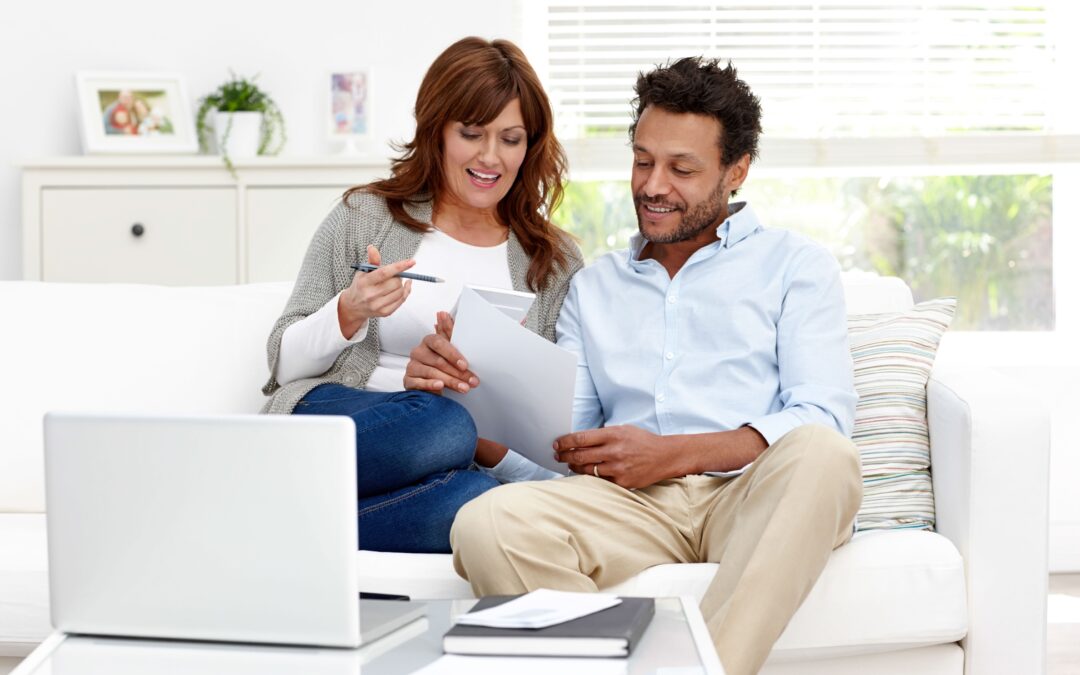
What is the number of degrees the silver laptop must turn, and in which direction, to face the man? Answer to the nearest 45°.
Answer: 0° — it already faces them

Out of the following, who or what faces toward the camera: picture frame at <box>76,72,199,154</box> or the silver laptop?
the picture frame

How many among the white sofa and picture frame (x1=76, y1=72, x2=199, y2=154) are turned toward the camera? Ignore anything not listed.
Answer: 2

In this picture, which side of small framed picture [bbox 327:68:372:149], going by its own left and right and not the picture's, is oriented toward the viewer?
front

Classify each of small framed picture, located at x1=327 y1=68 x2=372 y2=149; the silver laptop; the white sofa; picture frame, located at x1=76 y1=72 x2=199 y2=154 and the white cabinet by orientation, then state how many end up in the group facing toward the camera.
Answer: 4

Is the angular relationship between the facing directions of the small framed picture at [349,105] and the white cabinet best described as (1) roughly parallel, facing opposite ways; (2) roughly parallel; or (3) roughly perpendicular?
roughly parallel

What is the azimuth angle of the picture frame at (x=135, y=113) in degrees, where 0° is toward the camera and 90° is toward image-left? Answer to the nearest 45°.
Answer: approximately 0°

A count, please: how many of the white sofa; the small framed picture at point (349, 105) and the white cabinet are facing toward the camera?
3

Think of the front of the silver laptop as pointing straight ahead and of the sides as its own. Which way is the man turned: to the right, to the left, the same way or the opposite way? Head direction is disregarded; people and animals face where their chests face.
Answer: the opposite way

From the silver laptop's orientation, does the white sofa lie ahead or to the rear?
ahead

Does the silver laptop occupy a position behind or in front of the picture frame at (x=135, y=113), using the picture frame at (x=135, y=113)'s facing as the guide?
in front

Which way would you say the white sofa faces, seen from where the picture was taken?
facing the viewer

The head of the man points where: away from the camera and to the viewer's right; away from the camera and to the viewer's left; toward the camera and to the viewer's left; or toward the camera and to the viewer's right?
toward the camera and to the viewer's left

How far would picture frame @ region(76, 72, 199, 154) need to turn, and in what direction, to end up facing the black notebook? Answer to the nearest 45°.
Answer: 0° — it already faces it

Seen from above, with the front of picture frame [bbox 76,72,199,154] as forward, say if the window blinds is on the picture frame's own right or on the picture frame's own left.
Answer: on the picture frame's own left

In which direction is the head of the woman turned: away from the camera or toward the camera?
toward the camera
